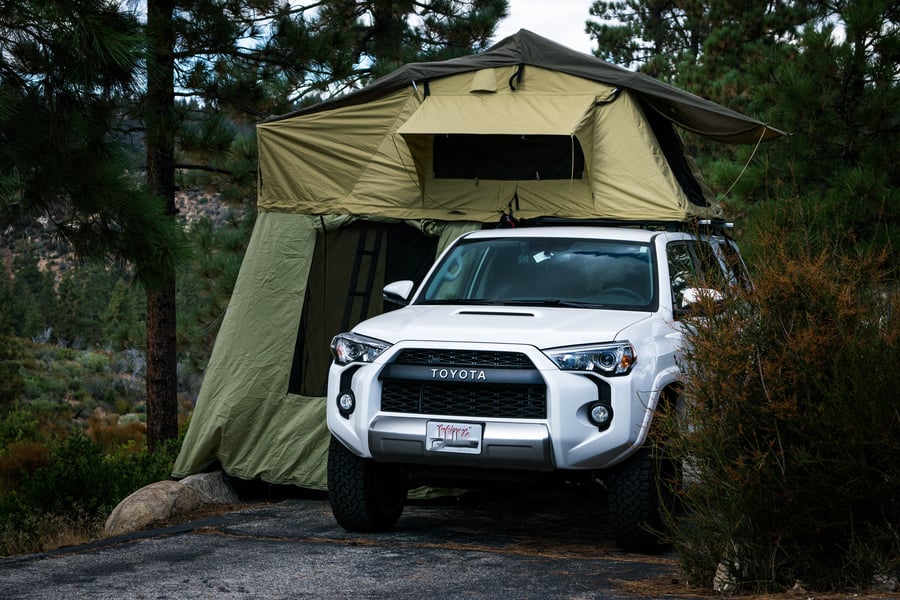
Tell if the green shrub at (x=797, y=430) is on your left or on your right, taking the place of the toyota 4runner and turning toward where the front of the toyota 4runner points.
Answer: on your left

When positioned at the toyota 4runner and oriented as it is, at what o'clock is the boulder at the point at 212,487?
The boulder is roughly at 3 o'clock from the toyota 4runner.

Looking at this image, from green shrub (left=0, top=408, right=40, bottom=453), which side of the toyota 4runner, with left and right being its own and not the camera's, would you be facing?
right

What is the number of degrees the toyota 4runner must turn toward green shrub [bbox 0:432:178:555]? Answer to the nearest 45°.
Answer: approximately 90° to its right

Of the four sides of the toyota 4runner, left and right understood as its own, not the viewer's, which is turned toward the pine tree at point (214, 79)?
right

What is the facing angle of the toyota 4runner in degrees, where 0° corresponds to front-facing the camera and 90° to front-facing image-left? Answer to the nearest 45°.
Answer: approximately 45°
